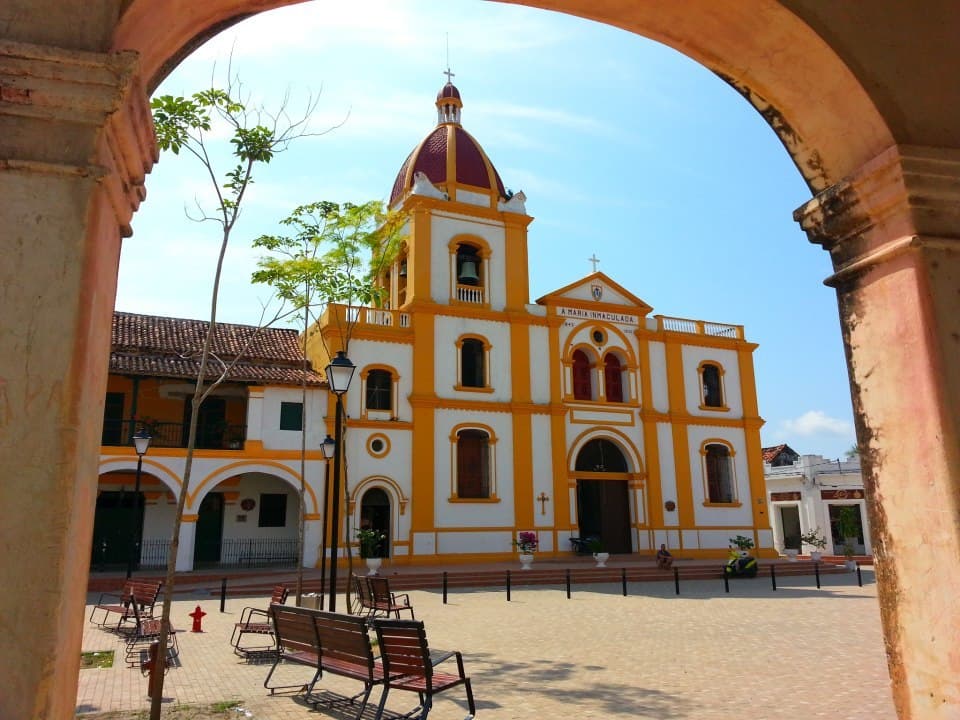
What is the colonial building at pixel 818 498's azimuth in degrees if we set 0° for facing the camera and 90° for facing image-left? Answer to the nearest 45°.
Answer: approximately 0°

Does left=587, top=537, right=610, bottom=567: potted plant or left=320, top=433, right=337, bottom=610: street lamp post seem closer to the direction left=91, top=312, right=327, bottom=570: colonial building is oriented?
the street lamp post

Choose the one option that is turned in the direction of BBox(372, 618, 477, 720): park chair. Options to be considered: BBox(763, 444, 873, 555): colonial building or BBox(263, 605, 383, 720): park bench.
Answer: the colonial building
